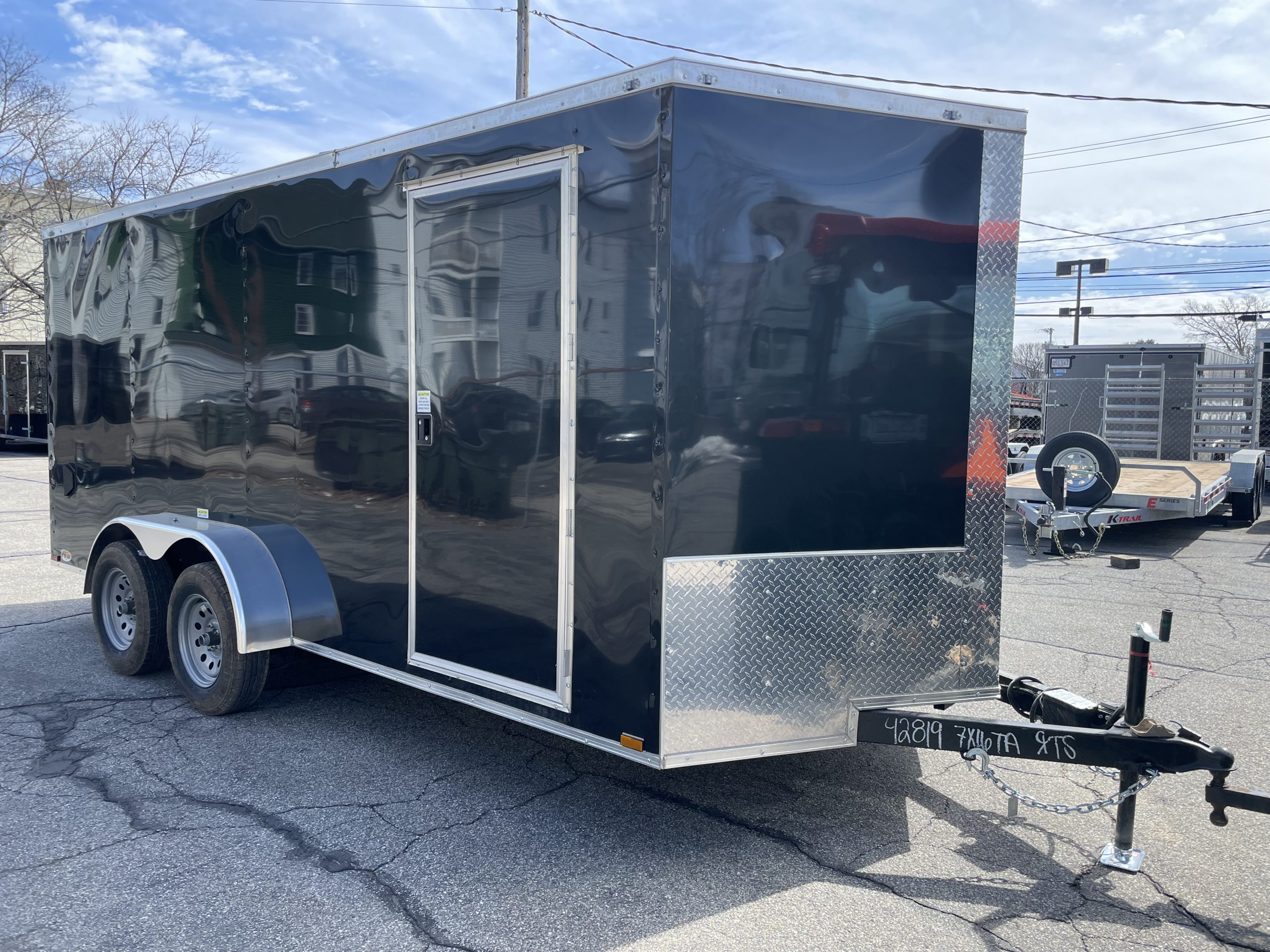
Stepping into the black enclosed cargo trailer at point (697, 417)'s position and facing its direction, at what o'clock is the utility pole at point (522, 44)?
The utility pole is roughly at 7 o'clock from the black enclosed cargo trailer.

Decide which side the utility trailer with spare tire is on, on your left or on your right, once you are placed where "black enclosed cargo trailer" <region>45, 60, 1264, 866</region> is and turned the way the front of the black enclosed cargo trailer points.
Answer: on your left

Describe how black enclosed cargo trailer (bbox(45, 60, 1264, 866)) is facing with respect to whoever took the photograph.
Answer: facing the viewer and to the right of the viewer

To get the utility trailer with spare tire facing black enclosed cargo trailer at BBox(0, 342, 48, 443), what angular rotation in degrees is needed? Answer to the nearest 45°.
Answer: approximately 45° to its right

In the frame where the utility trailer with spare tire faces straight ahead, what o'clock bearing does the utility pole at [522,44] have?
The utility pole is roughly at 2 o'clock from the utility trailer with spare tire.

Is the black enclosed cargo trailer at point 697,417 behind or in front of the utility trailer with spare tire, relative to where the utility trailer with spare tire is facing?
in front

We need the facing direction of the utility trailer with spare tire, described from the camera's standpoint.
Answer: facing the viewer and to the left of the viewer

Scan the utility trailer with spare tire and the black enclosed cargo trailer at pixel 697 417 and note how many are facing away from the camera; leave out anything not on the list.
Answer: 0

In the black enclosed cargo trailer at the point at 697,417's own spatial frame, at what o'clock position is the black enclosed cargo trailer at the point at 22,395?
the black enclosed cargo trailer at the point at 22,395 is roughly at 6 o'clock from the black enclosed cargo trailer at the point at 697,417.

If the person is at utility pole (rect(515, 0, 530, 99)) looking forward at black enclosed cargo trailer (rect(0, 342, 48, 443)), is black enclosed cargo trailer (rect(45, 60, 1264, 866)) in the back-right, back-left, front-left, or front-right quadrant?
back-left
